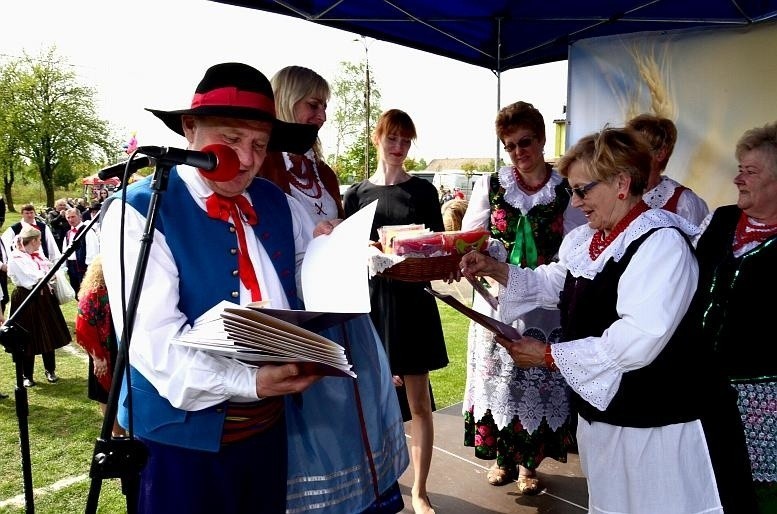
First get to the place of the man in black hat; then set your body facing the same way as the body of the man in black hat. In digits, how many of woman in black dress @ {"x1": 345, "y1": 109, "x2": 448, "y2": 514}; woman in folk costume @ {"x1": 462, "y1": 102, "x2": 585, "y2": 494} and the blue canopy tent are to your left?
3

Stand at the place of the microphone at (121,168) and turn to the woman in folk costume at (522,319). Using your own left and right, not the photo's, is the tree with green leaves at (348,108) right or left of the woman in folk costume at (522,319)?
left

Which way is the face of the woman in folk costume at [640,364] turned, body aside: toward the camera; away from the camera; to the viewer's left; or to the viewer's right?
to the viewer's left

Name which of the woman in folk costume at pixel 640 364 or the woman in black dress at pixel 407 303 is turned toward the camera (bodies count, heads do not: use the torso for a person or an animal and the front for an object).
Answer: the woman in black dress

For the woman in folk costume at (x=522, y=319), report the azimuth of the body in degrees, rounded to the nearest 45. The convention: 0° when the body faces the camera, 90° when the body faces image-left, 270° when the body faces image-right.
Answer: approximately 0°

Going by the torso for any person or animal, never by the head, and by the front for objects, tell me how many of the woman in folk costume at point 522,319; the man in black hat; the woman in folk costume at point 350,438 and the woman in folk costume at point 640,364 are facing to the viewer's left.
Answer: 1

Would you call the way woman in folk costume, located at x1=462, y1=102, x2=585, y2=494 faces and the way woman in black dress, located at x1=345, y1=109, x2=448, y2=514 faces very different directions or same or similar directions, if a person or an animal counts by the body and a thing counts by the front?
same or similar directions

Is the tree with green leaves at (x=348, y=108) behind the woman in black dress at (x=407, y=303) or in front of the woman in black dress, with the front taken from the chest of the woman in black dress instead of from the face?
behind

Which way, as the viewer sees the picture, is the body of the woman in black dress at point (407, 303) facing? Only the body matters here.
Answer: toward the camera

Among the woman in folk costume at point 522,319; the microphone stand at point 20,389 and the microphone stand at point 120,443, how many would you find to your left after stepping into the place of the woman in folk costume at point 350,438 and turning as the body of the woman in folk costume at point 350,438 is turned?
1

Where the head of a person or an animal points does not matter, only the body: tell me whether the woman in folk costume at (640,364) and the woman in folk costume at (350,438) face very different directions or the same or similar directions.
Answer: very different directions

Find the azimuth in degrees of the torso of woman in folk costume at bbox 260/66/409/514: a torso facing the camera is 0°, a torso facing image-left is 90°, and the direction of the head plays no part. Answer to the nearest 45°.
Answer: approximately 315°

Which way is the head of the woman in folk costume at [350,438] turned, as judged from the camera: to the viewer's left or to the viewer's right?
to the viewer's right

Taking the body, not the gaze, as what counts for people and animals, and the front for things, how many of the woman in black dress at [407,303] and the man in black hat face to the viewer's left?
0

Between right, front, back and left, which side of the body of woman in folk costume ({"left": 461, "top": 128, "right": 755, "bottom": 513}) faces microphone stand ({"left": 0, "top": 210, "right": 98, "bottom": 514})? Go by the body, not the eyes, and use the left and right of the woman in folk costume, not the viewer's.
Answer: front

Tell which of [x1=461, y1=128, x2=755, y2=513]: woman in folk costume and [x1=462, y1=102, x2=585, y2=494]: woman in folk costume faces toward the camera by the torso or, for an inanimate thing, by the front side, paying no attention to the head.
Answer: [x1=462, y1=102, x2=585, y2=494]: woman in folk costume

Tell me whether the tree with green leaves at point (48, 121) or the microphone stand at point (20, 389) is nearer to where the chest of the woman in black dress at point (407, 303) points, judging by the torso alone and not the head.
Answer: the microphone stand

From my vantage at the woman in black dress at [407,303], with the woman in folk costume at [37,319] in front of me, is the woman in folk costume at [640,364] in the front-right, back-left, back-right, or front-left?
back-left
